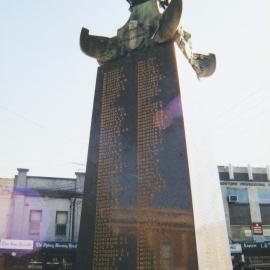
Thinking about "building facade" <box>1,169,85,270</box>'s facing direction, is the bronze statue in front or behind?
in front

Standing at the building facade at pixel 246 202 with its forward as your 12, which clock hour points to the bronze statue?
The bronze statue is roughly at 12 o'clock from the building facade.

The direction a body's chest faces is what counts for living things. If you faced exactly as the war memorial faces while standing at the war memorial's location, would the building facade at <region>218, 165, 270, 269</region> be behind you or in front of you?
behind

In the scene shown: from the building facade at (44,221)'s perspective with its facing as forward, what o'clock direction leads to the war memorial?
The war memorial is roughly at 12 o'clock from the building facade.

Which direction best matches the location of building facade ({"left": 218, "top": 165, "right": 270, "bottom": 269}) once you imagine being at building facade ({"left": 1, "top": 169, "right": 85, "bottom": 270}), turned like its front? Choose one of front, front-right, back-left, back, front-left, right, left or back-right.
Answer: left

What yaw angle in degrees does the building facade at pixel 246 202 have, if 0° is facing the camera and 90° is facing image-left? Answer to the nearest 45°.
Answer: approximately 0°

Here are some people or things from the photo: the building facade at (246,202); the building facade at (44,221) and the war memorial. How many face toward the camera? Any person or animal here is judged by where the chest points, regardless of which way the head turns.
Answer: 3

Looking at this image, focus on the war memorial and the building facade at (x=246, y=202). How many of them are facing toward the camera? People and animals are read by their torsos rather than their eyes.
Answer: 2

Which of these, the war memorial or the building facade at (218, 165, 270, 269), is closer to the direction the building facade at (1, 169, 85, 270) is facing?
the war memorial

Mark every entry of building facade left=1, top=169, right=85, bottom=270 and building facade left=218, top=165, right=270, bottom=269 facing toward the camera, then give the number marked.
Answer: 2
